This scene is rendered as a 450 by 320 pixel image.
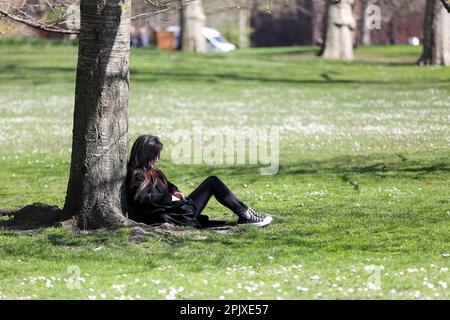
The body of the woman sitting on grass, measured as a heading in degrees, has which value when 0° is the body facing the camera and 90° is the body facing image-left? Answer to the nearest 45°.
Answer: approximately 270°

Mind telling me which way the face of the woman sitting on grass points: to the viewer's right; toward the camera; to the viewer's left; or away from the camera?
to the viewer's right
